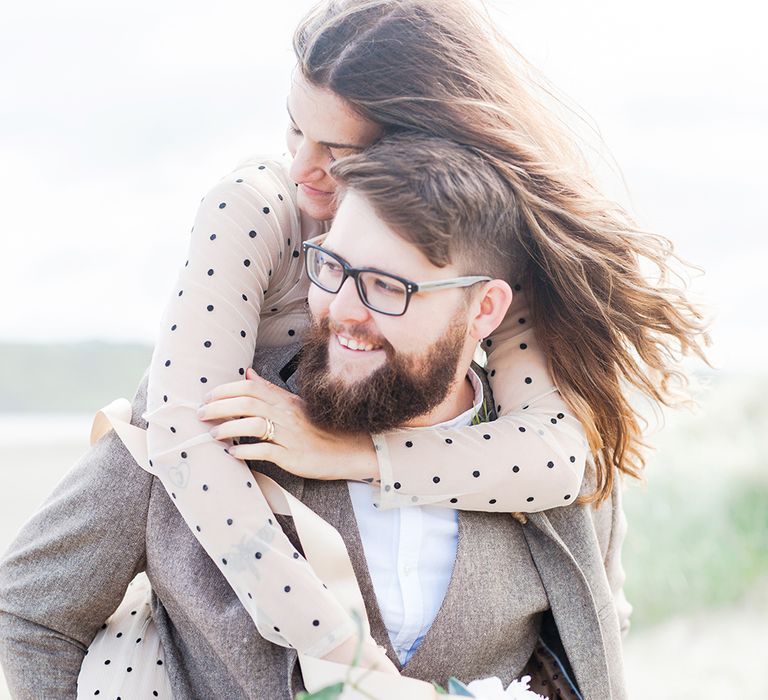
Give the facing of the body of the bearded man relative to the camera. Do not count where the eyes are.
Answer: toward the camera

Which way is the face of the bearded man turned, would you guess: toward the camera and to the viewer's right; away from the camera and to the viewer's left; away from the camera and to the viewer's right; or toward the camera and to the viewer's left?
toward the camera and to the viewer's left
